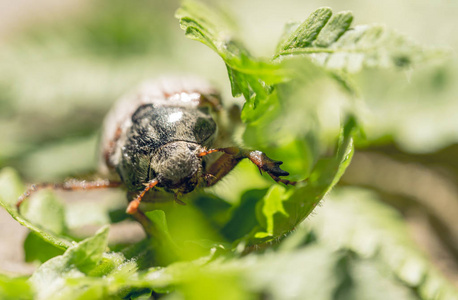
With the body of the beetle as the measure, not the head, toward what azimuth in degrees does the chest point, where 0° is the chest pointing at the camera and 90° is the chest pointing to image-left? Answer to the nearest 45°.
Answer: approximately 0°

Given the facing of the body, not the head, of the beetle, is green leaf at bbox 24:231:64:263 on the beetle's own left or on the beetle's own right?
on the beetle's own right

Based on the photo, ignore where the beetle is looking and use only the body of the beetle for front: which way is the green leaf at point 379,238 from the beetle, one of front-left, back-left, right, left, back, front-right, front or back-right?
left

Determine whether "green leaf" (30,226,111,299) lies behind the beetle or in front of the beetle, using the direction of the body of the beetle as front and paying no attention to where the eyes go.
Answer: in front

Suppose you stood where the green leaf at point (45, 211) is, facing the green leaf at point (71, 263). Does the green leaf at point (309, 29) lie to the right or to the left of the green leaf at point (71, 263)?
left
